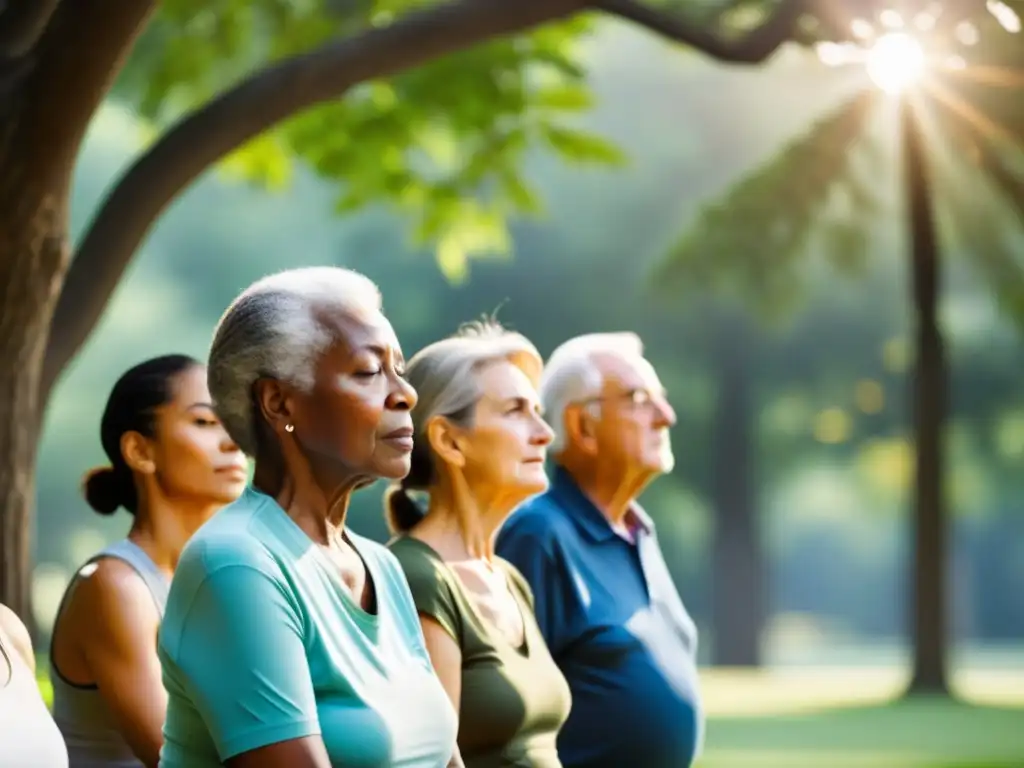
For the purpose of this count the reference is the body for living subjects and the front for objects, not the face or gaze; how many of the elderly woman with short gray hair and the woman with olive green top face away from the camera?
0

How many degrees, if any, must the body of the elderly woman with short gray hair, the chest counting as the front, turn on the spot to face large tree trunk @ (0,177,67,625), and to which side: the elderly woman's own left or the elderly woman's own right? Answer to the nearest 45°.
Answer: approximately 135° to the elderly woman's own left

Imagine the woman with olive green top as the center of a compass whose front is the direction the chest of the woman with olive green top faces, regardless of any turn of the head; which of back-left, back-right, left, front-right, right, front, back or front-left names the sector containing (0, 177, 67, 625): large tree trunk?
back

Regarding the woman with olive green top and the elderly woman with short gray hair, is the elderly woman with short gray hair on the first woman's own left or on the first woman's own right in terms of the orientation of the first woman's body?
on the first woman's own right

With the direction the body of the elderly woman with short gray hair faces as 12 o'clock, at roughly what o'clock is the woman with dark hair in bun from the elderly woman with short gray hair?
The woman with dark hair in bun is roughly at 7 o'clock from the elderly woman with short gray hair.

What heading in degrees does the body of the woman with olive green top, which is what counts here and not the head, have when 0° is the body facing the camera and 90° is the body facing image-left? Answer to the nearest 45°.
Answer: approximately 315°

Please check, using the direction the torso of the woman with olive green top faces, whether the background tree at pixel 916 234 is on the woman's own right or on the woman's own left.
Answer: on the woman's own left
